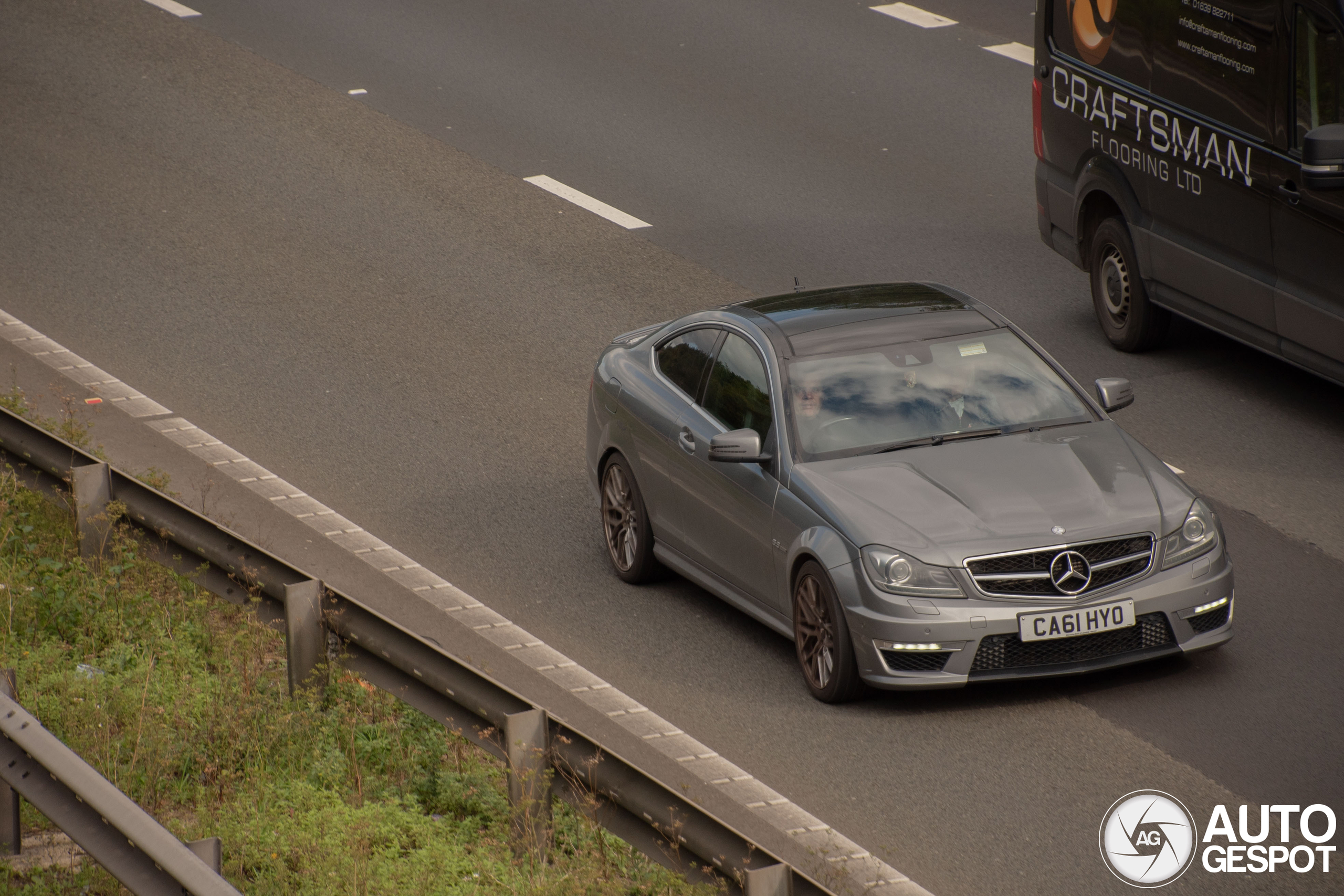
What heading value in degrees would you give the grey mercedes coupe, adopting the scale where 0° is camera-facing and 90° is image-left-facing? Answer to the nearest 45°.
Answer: approximately 315°

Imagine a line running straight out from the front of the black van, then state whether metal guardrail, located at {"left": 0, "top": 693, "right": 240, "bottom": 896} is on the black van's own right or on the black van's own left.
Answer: on the black van's own right

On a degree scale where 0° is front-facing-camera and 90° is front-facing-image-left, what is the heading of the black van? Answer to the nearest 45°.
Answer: approximately 315°

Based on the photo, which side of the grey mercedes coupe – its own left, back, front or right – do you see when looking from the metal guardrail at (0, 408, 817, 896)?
right

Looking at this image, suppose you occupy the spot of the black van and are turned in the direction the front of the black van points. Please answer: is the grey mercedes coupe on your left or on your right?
on your right

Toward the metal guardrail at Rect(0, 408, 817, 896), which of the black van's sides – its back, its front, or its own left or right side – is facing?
right

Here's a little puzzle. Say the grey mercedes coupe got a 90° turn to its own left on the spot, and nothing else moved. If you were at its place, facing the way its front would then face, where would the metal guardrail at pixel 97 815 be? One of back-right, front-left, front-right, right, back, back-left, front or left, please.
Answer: back
